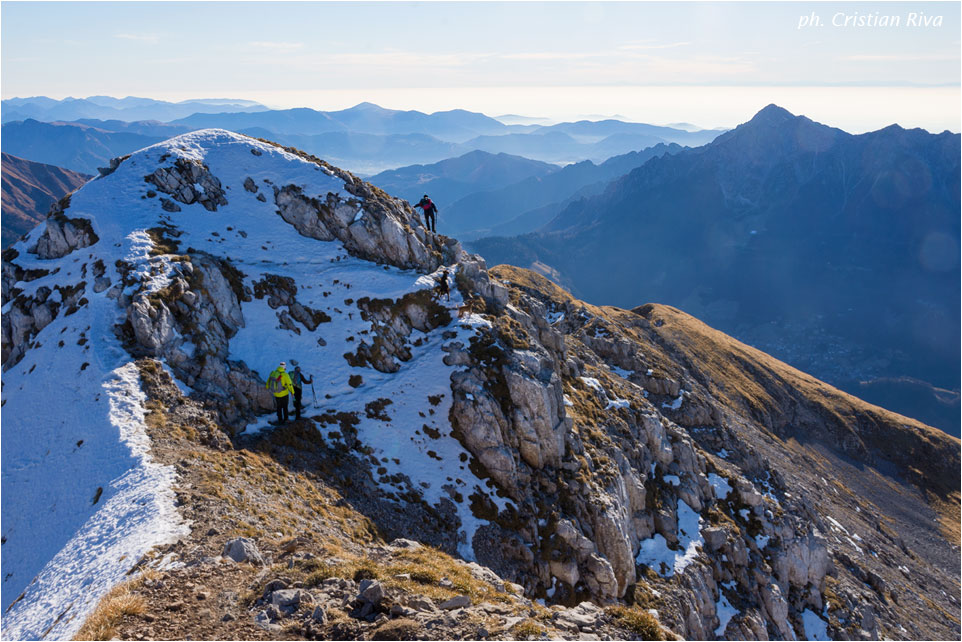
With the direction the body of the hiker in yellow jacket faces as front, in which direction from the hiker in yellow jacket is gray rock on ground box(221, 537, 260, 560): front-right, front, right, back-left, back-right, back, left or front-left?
back-right

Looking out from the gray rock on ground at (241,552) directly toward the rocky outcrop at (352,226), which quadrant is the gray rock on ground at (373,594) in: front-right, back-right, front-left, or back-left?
back-right

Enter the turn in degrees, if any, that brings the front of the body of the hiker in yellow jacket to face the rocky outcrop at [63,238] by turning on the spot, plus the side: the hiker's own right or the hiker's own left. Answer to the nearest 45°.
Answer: approximately 90° to the hiker's own left

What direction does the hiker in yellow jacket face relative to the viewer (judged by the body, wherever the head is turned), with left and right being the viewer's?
facing away from the viewer and to the right of the viewer

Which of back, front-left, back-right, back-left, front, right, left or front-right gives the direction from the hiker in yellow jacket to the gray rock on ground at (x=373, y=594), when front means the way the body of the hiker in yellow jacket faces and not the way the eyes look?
back-right

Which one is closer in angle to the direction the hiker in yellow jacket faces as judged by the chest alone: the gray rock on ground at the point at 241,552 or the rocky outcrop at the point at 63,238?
the rocky outcrop

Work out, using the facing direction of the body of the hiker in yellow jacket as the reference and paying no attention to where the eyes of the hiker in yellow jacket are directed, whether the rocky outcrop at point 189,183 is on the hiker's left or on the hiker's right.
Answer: on the hiker's left
